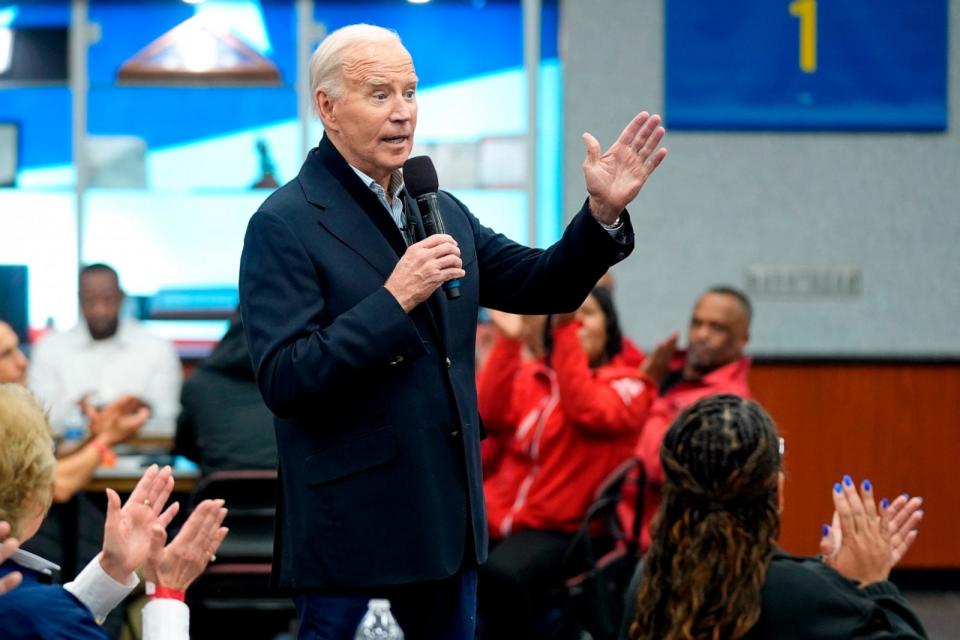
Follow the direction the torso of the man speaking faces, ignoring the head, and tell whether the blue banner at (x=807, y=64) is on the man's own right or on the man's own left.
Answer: on the man's own left

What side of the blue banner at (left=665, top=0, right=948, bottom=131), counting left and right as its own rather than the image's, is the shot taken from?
front

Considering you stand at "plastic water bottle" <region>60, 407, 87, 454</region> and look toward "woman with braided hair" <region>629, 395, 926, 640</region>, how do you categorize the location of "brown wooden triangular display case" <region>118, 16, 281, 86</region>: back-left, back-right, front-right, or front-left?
back-left

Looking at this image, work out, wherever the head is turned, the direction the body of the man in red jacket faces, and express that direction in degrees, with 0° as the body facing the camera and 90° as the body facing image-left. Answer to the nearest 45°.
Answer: approximately 45°

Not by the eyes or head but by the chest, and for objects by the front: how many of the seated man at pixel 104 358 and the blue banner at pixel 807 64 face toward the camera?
2

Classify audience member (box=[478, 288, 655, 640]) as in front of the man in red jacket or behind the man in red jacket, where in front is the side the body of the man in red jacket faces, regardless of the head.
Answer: in front

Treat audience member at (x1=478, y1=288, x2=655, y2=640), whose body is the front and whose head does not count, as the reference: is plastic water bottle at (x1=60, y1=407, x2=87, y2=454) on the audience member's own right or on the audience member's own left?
on the audience member's own right

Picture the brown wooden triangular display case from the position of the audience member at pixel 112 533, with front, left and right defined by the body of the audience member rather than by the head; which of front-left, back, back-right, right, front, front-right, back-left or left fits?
front-left

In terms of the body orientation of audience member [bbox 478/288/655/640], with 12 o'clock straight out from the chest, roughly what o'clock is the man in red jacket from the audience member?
The man in red jacket is roughly at 6 o'clock from the audience member.

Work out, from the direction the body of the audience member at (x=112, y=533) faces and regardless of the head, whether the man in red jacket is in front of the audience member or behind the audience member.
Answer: in front

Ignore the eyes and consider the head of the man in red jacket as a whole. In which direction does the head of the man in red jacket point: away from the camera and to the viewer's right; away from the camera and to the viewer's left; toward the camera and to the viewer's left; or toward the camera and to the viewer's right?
toward the camera and to the viewer's left

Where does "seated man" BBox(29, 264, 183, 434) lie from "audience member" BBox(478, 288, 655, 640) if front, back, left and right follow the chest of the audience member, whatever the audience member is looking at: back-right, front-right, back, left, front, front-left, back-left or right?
right

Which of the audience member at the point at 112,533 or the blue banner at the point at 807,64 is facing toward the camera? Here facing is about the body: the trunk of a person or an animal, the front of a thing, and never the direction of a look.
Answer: the blue banner

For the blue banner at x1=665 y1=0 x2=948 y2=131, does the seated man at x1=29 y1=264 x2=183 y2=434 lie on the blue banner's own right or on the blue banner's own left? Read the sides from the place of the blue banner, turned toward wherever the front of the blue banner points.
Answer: on the blue banner's own right

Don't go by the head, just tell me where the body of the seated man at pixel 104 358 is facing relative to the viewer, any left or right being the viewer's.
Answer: facing the viewer

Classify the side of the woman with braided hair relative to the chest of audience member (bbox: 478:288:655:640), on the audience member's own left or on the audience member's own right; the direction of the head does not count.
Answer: on the audience member's own left

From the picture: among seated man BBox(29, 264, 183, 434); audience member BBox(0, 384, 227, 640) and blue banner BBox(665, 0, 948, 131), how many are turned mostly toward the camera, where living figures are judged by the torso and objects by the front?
2

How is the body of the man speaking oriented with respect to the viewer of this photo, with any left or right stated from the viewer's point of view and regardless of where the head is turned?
facing the viewer and to the right of the viewer

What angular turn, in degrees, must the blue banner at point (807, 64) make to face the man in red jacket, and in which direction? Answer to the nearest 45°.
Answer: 0° — it already faces them
